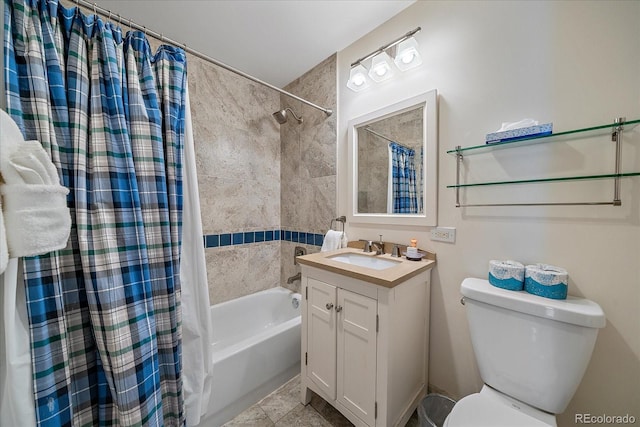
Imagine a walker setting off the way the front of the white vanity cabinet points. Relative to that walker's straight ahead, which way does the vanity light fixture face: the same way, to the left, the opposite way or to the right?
the same way

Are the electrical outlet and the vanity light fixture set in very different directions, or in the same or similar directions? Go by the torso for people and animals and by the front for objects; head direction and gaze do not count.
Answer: same or similar directions

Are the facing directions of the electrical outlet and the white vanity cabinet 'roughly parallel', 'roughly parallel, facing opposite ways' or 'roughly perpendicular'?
roughly parallel

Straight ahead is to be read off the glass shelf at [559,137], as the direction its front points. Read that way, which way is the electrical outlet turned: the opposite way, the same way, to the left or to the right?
the same way

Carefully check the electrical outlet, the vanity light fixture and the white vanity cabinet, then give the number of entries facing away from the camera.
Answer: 0

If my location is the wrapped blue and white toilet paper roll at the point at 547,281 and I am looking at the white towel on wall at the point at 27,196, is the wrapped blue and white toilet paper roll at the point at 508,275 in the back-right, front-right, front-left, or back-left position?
front-right

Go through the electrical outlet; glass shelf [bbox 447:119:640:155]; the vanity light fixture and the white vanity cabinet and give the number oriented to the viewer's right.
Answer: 0

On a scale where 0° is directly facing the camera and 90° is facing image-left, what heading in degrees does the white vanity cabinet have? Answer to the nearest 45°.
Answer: approximately 45°

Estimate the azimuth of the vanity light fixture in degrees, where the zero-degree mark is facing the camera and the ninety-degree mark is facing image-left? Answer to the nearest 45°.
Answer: approximately 45°

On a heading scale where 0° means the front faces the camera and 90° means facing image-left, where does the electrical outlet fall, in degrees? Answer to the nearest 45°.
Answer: approximately 45°

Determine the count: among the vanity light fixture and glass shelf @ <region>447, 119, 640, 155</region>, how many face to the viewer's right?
0
